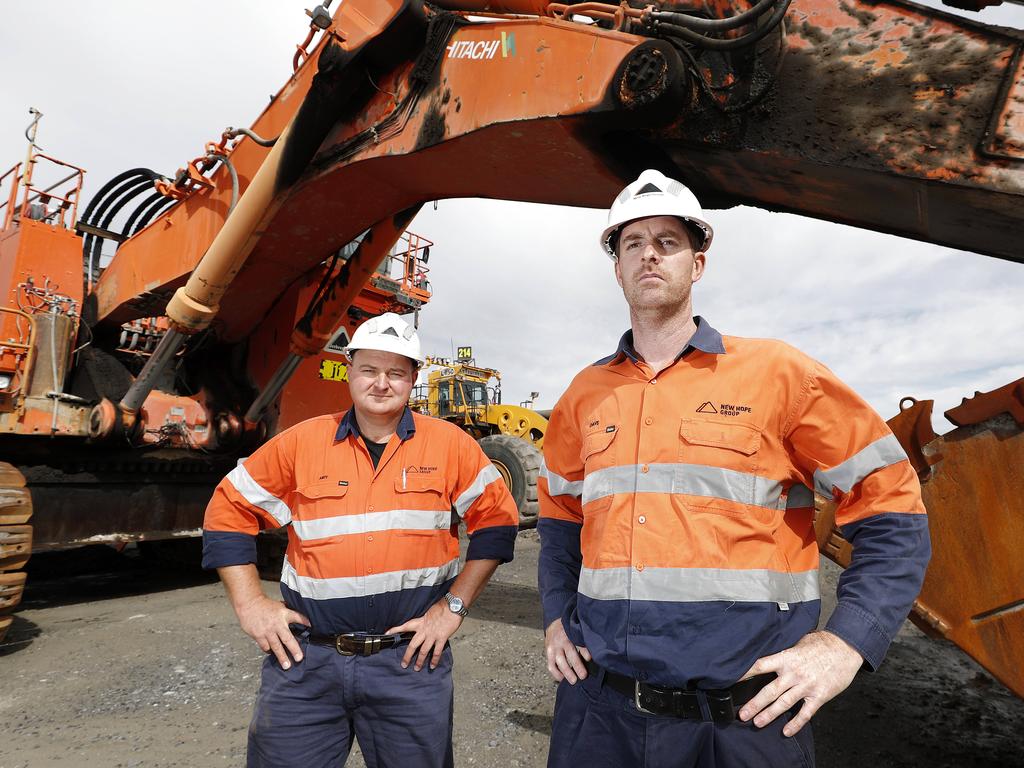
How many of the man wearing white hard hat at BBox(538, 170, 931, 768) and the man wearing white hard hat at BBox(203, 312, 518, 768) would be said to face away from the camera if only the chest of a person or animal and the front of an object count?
0

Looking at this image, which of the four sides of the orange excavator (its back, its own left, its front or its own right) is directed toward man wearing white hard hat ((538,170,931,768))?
front

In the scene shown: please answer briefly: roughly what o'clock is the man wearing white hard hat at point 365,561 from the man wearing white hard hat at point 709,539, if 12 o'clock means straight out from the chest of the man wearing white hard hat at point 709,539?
the man wearing white hard hat at point 365,561 is roughly at 2 o'clock from the man wearing white hard hat at point 709,539.

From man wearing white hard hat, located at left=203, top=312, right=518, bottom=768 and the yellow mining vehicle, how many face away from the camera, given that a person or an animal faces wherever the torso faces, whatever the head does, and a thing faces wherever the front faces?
0

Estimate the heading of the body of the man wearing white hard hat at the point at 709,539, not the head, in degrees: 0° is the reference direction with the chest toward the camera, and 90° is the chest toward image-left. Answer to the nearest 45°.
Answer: approximately 45°

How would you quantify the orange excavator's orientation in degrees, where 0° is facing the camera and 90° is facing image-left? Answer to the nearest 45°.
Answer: approximately 315°

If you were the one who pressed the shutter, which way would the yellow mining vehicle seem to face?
facing the viewer and to the right of the viewer

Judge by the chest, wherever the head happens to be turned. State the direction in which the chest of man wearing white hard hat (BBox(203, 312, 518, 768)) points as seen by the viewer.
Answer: toward the camera

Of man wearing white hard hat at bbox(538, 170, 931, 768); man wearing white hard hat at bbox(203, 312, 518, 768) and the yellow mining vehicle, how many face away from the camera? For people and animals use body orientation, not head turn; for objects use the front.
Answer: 0

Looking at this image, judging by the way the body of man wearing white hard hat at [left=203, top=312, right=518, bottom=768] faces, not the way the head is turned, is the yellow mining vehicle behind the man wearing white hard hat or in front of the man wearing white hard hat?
behind

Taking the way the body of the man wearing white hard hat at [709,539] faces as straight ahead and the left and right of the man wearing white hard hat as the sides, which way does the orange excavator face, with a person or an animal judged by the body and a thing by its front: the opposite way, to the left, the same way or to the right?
to the left
